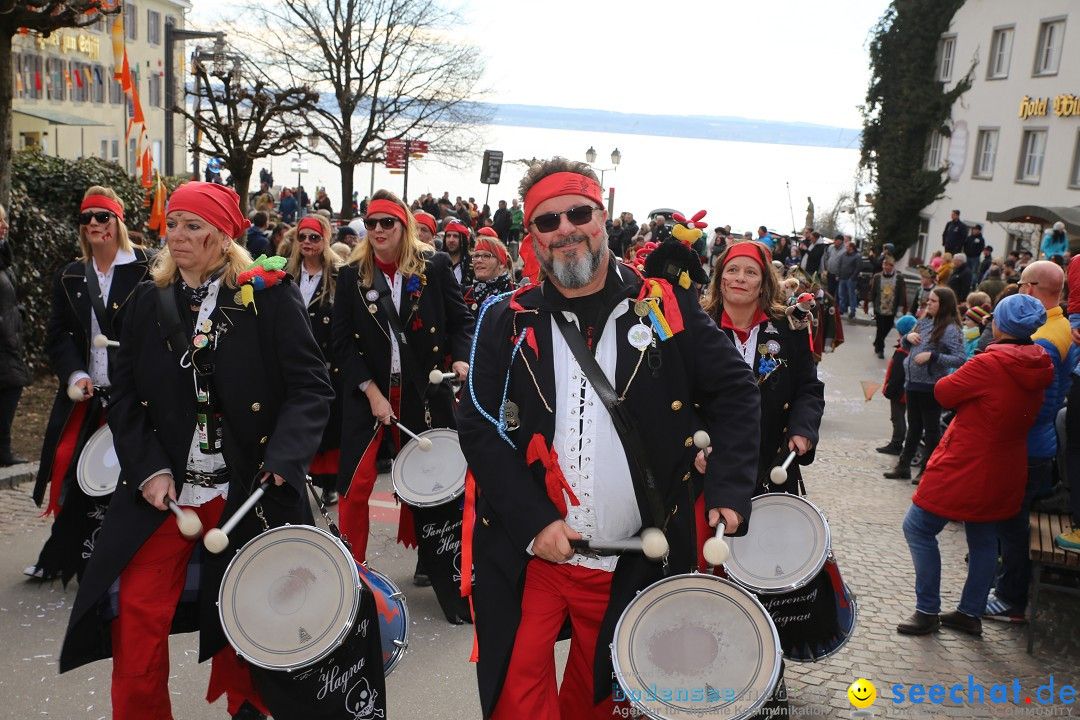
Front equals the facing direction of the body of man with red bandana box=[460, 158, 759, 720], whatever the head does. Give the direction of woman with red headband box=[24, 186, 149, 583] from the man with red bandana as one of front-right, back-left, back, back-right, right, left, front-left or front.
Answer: back-right

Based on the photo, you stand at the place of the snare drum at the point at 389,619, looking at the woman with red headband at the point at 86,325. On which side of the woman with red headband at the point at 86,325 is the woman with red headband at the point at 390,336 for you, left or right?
right

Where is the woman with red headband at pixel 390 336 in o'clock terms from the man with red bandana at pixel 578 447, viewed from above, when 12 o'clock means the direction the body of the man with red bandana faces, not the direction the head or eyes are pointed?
The woman with red headband is roughly at 5 o'clock from the man with red bandana.

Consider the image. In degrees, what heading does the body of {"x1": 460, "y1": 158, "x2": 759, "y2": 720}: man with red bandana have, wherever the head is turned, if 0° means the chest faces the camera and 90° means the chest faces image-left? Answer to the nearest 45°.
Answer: approximately 0°

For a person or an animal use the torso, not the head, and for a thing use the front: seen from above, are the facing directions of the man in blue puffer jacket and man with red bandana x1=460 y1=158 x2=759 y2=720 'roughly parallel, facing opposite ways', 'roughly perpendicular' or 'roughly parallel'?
roughly perpendicular

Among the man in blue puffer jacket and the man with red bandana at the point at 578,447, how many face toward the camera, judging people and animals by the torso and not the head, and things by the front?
1

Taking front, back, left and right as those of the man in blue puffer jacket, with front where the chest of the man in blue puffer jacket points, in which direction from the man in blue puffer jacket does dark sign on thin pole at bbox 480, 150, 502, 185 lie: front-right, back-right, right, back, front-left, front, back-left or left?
front-right

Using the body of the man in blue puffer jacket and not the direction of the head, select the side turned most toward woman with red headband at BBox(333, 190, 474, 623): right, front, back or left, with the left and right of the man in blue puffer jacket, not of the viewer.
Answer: front

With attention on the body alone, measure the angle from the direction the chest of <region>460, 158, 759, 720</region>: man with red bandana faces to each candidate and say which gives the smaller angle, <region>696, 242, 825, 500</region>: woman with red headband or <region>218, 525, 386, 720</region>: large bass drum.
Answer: the large bass drum

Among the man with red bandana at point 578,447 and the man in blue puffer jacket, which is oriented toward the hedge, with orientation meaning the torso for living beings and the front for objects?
the man in blue puffer jacket

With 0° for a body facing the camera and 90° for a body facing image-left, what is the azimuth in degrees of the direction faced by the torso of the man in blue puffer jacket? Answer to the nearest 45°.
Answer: approximately 90°
